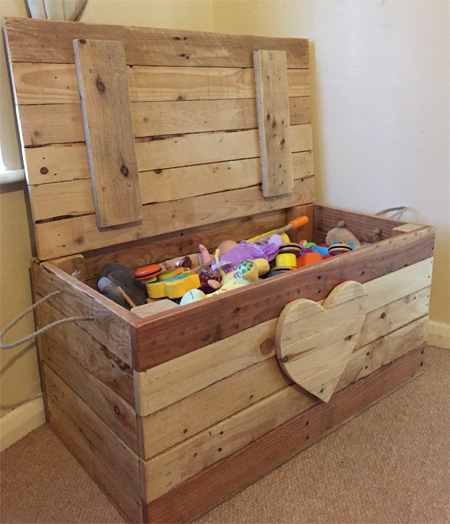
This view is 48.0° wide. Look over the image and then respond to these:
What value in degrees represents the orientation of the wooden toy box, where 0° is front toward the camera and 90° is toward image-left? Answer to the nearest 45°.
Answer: approximately 315°

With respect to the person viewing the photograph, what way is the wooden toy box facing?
facing the viewer and to the right of the viewer
